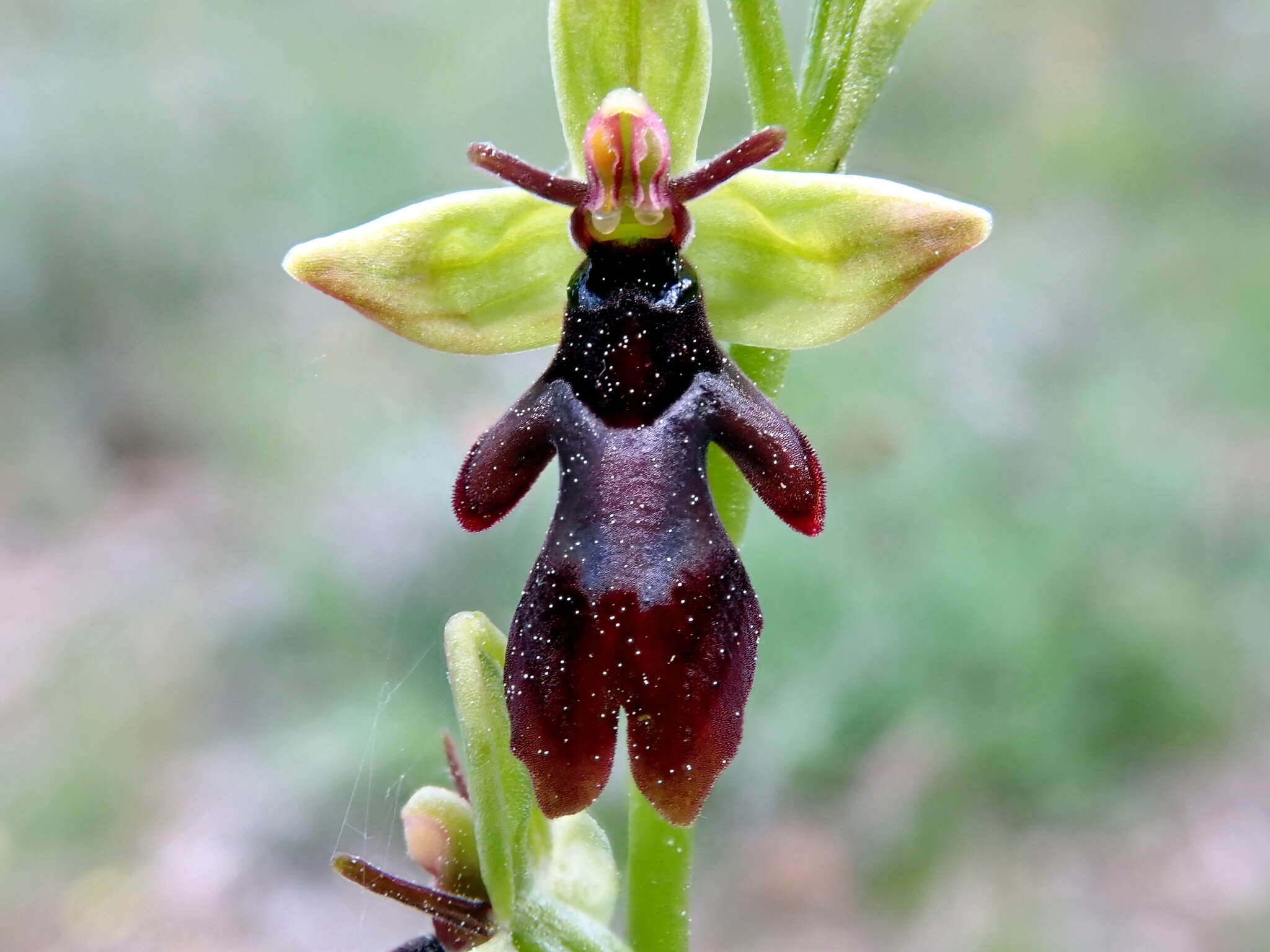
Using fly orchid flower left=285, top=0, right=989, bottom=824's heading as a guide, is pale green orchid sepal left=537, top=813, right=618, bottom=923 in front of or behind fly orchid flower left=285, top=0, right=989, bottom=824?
behind

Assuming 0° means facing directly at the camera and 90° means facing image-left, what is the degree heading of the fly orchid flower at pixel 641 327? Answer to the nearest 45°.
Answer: approximately 0°
